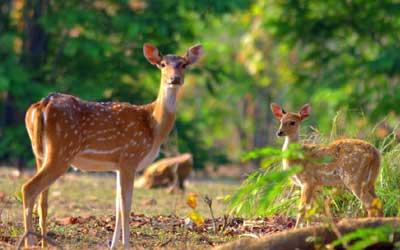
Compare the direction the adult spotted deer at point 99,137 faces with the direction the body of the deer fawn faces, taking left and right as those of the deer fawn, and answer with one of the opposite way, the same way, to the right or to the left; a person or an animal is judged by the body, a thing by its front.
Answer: the opposite way

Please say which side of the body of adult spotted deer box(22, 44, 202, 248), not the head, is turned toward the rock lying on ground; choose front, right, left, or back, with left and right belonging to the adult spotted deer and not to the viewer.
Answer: left

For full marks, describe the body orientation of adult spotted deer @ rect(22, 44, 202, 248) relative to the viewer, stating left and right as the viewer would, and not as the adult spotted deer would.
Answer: facing to the right of the viewer

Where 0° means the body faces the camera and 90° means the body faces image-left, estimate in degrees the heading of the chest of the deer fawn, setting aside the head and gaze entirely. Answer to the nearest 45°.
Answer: approximately 90°

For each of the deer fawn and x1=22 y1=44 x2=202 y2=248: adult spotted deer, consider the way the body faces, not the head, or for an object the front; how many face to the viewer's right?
1
